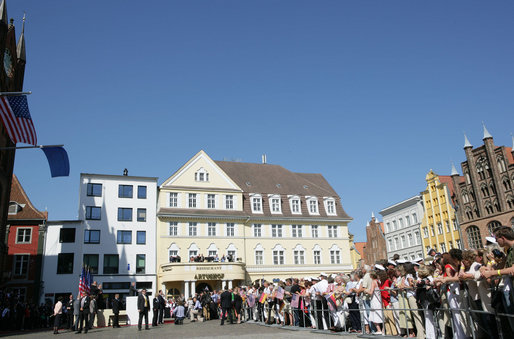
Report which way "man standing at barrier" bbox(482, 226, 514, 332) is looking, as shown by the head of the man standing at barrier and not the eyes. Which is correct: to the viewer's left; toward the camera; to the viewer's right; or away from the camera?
to the viewer's left

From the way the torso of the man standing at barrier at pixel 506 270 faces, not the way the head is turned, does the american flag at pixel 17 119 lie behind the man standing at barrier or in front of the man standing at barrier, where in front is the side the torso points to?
in front

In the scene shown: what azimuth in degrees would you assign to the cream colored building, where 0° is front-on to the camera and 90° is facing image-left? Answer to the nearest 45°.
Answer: approximately 0°

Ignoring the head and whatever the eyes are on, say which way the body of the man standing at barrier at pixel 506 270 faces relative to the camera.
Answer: to the viewer's left

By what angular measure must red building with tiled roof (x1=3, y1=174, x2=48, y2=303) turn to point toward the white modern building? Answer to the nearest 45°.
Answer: approximately 90° to its left

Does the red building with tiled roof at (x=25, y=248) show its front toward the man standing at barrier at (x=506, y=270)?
yes

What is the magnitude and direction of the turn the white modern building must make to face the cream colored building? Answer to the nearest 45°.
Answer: approximately 90° to its left

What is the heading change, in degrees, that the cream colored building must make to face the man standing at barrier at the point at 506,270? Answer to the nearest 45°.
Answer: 0° — it already faces them
